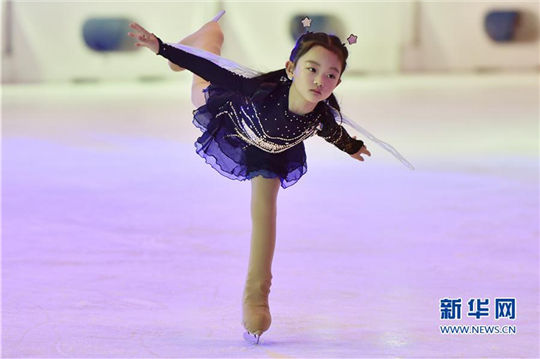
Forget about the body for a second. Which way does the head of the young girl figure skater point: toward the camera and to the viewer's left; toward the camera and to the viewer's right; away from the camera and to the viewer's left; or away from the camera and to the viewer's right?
toward the camera and to the viewer's right

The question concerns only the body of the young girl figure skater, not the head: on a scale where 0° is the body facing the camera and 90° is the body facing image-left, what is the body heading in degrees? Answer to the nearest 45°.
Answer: approximately 315°
